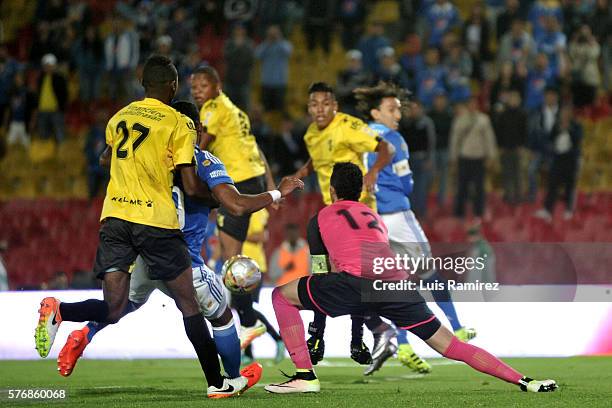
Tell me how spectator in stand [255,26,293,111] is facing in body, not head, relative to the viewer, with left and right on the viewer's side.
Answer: facing the viewer

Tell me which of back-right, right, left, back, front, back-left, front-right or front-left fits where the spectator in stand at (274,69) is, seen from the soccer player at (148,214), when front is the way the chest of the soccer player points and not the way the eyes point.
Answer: front-left

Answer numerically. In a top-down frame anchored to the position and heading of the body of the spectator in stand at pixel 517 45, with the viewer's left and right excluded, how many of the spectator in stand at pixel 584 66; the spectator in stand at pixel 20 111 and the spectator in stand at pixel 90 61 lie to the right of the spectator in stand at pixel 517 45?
2

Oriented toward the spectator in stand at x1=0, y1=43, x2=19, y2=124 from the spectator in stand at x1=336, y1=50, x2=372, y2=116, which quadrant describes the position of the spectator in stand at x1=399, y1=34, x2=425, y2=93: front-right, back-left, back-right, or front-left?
back-right

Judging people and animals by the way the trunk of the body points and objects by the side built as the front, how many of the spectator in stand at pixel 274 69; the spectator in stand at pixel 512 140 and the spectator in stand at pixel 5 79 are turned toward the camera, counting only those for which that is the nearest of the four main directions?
3

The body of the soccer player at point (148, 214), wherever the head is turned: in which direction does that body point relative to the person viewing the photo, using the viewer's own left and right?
facing away from the viewer and to the right of the viewer

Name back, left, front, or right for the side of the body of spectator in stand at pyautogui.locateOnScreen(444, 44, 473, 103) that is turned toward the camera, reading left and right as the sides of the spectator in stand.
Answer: front

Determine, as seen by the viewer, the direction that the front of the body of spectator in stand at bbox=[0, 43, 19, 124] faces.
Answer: toward the camera

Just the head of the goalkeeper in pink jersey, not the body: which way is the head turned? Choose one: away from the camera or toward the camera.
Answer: away from the camera

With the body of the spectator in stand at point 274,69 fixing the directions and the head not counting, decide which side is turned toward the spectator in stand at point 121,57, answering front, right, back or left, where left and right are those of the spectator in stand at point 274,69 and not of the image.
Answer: right

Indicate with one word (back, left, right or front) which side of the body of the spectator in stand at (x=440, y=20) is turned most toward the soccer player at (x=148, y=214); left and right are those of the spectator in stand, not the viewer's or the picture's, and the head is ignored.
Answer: front

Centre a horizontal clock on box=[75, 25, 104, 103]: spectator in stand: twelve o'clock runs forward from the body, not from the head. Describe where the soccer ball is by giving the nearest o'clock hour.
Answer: The soccer ball is roughly at 12 o'clock from the spectator in stand.

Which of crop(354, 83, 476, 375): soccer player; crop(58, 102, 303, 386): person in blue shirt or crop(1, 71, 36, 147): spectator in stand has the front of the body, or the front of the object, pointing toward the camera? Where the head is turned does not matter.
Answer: the spectator in stand

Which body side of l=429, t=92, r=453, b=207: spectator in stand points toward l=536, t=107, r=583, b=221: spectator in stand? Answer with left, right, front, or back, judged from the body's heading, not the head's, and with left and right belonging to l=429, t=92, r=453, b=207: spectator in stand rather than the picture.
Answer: left
